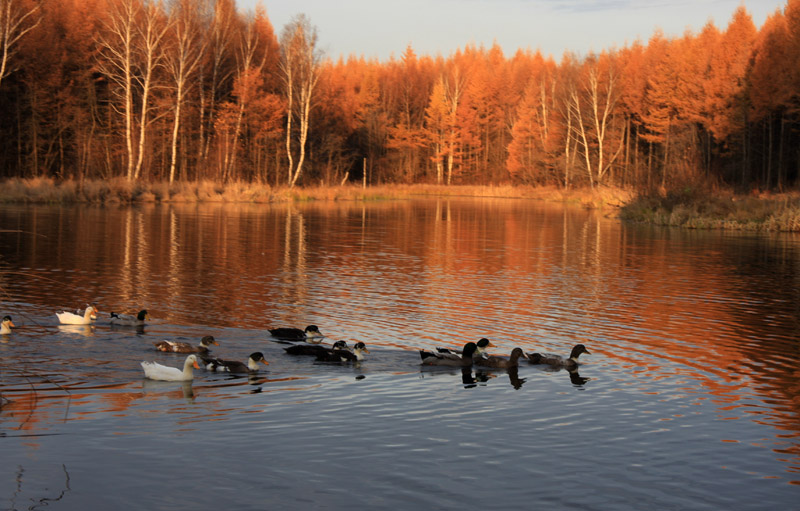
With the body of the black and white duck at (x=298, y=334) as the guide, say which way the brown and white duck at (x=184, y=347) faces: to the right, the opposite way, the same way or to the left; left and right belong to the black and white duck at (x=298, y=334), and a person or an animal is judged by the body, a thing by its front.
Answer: the same way

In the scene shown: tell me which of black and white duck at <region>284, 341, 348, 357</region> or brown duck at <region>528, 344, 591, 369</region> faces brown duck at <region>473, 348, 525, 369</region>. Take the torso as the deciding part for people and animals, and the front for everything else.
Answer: black and white duck at <region>284, 341, 348, 357</region>

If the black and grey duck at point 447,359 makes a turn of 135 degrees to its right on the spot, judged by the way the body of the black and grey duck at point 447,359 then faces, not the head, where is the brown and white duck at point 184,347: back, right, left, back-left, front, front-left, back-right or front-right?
front-right

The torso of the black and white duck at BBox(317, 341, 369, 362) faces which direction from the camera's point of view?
to the viewer's right

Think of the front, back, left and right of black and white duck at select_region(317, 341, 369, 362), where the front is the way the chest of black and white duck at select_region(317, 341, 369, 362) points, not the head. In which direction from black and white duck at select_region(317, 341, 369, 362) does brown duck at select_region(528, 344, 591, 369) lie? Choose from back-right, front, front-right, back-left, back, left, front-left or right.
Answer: front

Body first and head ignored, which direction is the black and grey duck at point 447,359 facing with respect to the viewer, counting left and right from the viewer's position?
facing to the right of the viewer

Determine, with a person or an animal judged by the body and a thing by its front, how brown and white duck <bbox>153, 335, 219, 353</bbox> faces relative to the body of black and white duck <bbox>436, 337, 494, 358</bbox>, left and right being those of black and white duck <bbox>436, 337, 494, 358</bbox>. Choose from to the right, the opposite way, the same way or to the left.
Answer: the same way

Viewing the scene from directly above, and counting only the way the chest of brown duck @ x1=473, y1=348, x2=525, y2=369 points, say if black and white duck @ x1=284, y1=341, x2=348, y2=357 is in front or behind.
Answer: behind

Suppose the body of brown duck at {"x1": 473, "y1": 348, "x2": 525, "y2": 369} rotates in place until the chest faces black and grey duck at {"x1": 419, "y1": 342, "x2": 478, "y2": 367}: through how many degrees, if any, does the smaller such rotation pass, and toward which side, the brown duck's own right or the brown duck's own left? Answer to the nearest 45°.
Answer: approximately 180°

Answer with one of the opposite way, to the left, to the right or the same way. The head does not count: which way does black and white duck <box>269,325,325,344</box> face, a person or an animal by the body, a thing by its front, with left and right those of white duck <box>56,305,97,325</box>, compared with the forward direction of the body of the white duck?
the same way

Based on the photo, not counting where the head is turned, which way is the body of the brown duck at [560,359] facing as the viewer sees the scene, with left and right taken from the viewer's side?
facing to the right of the viewer

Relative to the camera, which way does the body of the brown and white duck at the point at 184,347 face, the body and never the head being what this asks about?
to the viewer's right

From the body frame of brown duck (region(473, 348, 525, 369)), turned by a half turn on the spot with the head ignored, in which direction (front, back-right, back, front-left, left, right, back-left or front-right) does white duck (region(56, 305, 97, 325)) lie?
front

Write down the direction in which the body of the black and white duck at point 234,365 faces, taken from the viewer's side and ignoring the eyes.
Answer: to the viewer's right

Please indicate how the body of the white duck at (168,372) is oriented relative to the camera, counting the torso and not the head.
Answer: to the viewer's right

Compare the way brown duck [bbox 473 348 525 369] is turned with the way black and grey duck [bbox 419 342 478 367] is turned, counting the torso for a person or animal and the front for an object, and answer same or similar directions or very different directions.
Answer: same or similar directions

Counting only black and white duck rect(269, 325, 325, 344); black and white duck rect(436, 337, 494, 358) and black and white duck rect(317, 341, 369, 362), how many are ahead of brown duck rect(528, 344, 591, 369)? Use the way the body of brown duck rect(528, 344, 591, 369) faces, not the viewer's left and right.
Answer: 0

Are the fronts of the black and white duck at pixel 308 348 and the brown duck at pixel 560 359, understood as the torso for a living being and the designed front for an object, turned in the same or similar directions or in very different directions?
same or similar directions

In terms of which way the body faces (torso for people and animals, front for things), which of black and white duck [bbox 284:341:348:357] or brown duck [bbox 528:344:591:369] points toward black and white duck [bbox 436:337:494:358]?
black and white duck [bbox 284:341:348:357]

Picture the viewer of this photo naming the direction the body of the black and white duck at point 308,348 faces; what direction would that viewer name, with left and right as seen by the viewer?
facing to the right of the viewer

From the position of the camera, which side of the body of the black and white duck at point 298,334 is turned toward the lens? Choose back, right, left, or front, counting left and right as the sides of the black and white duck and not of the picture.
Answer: right
